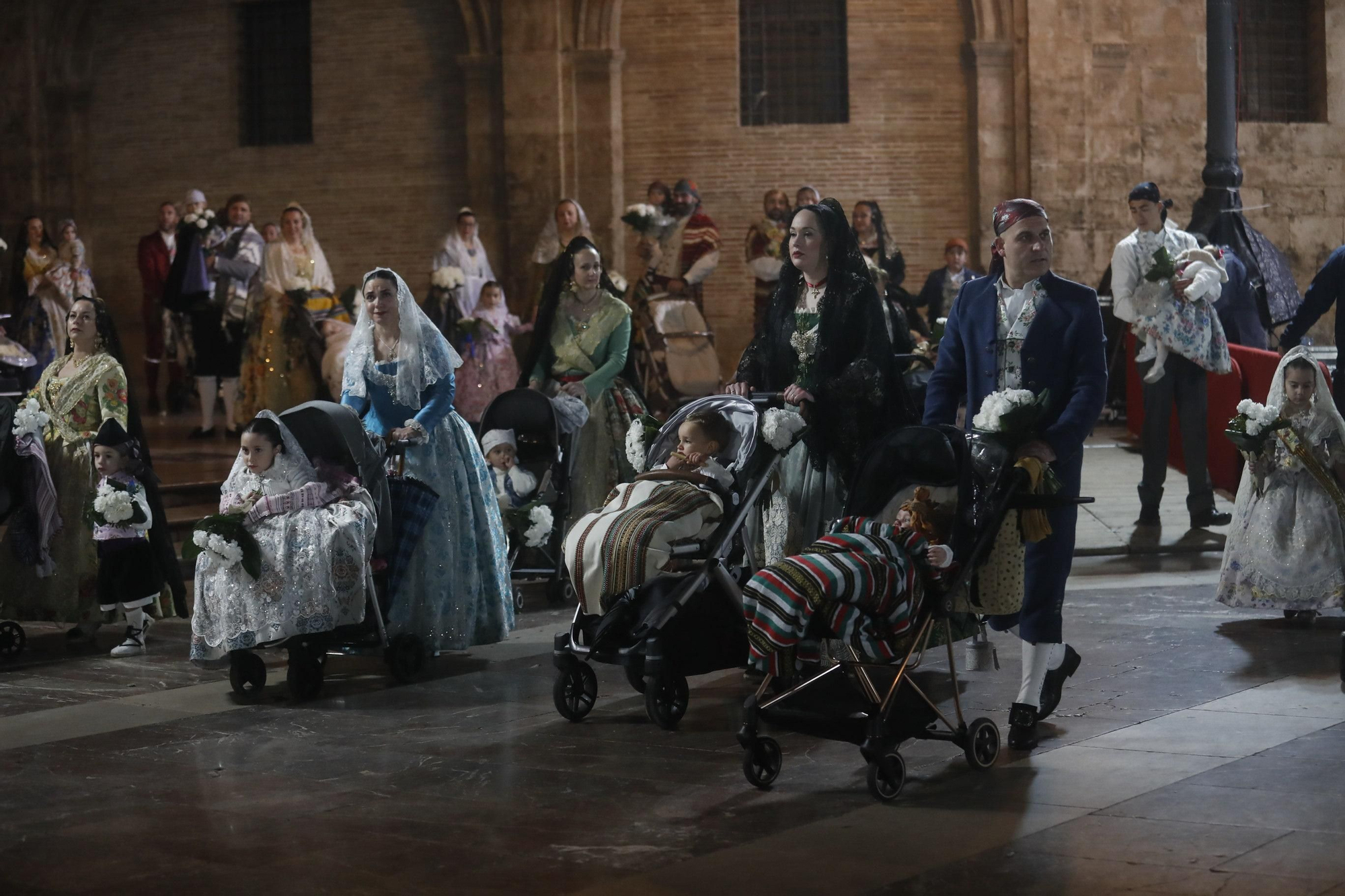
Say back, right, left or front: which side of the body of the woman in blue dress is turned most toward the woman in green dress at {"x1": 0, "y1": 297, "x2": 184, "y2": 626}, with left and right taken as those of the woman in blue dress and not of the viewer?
right

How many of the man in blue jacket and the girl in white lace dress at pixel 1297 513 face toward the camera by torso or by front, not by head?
2

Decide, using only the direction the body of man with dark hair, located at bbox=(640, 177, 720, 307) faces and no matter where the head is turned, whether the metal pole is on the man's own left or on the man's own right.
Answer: on the man's own left
